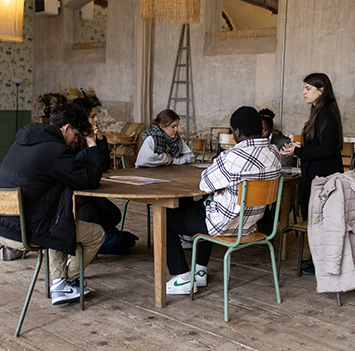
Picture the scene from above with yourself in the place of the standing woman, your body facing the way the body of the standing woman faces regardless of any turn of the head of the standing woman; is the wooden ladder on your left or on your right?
on your right

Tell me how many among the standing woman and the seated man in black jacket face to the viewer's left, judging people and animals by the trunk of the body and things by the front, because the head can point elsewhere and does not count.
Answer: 1

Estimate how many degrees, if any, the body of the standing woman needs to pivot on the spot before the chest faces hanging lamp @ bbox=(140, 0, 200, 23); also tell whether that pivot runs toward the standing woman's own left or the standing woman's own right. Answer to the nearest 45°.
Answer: approximately 45° to the standing woman's own right

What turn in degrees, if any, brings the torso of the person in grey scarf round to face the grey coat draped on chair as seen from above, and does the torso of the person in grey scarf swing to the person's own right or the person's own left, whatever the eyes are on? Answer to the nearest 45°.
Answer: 0° — they already face it

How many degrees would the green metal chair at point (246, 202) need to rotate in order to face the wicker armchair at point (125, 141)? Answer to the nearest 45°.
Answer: approximately 45° to its right

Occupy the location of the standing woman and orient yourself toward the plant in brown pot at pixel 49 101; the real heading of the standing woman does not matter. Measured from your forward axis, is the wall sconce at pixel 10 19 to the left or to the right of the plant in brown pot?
left

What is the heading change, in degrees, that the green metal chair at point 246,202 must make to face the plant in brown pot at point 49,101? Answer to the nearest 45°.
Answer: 0° — it already faces it

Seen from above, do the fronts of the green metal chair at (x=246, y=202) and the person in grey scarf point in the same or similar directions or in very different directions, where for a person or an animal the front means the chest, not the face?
very different directions

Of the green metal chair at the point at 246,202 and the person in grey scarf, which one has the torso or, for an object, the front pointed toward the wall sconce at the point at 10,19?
the green metal chair

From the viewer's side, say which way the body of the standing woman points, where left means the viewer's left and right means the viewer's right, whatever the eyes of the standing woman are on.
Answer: facing to the left of the viewer

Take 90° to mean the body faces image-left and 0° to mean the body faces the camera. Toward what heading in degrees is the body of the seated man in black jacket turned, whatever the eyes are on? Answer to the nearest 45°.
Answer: approximately 225°

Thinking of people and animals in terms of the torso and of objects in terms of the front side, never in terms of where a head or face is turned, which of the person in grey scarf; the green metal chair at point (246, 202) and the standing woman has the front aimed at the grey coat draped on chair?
the person in grey scarf
